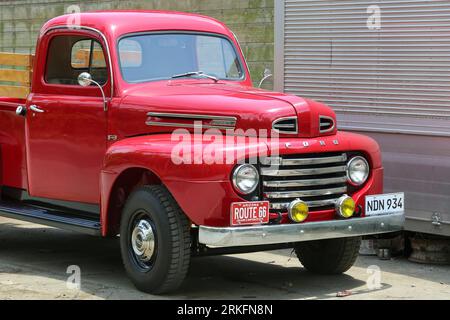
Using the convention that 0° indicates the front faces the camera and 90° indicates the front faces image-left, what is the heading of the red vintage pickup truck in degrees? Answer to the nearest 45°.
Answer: approximately 315°
